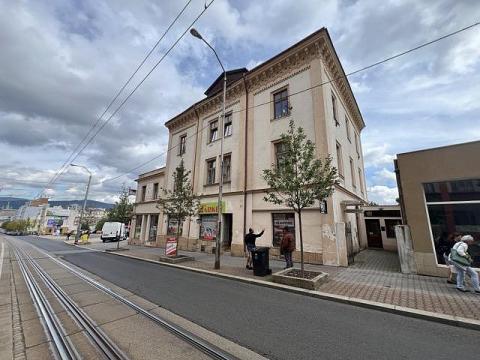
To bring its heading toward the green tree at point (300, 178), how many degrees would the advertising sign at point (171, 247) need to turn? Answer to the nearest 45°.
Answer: approximately 45° to its left

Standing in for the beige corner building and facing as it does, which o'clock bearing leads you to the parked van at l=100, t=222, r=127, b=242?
The parked van is roughly at 3 o'clock from the beige corner building.

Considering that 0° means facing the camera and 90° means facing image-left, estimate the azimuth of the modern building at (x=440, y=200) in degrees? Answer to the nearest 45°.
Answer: approximately 45°

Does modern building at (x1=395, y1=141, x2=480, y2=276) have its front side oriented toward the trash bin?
no

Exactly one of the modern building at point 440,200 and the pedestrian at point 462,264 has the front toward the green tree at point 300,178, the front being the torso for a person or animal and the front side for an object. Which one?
the modern building

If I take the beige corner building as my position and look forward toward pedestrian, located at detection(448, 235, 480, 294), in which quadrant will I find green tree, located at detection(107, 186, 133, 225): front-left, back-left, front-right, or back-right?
back-right
